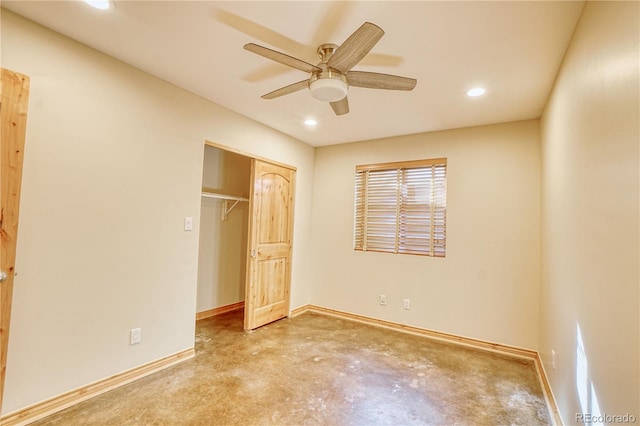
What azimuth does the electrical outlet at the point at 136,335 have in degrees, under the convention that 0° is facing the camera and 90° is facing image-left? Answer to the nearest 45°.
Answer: approximately 315°

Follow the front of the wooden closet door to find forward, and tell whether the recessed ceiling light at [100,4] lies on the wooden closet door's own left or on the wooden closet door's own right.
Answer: on the wooden closet door's own right

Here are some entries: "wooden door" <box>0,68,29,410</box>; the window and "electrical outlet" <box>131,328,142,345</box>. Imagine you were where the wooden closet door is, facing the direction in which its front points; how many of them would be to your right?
2

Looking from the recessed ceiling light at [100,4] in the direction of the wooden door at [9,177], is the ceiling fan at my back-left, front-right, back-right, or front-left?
back-right

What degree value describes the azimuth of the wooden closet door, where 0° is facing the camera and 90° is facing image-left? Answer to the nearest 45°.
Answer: approximately 315°
